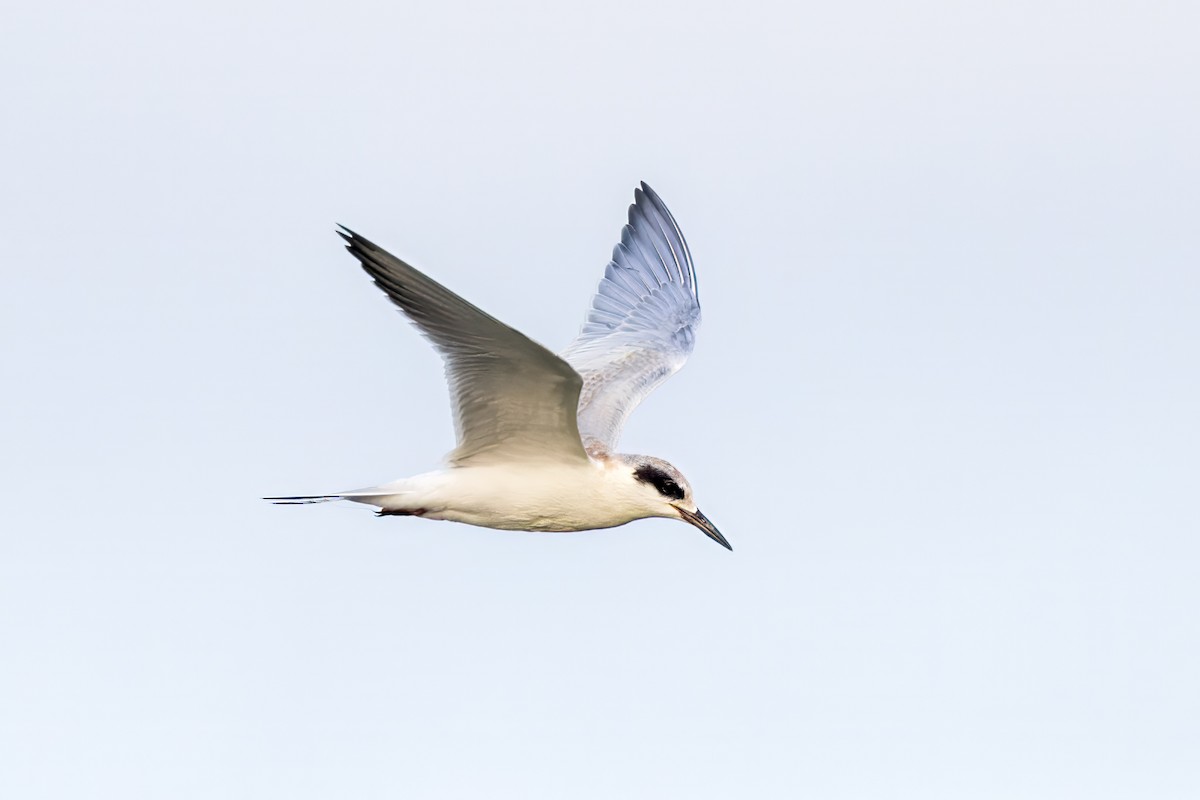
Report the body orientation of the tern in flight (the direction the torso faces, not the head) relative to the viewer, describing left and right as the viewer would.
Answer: facing to the right of the viewer
